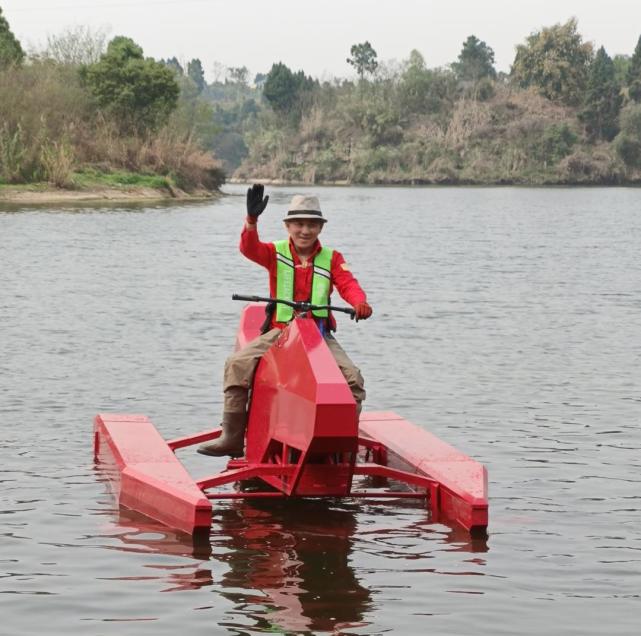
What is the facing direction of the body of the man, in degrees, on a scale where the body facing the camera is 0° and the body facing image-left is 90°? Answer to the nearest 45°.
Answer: approximately 0°
